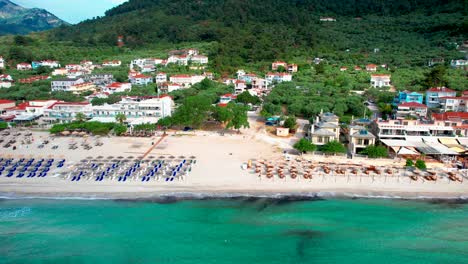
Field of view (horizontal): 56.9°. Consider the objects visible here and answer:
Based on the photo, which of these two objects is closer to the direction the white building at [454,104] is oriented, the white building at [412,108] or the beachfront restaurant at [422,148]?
the beachfront restaurant

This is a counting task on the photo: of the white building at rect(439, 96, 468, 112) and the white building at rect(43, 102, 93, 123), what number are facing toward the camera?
2

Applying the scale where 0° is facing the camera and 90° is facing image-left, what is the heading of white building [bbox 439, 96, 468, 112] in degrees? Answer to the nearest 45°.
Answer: approximately 0°

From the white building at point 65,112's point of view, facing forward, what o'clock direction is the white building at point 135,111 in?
the white building at point 135,111 is roughly at 10 o'clock from the white building at point 65,112.

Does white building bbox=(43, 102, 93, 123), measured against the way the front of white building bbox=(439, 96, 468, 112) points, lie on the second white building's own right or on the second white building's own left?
on the second white building's own right

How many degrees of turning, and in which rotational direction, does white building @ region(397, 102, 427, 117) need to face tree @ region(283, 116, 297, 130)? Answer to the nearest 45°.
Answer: approximately 45° to its right

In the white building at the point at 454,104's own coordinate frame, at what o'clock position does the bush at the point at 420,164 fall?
The bush is roughly at 12 o'clock from the white building.

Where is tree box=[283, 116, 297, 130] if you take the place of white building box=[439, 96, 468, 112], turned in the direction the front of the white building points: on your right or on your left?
on your right

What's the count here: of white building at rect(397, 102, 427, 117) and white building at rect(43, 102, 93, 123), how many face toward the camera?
2
